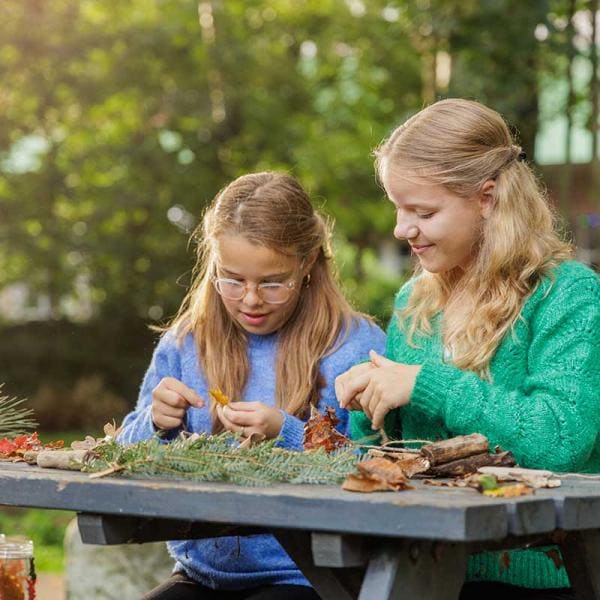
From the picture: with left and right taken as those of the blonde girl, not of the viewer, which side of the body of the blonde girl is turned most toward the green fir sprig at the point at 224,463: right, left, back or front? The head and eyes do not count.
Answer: front

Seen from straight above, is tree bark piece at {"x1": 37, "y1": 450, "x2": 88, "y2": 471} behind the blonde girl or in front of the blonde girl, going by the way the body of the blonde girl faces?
in front

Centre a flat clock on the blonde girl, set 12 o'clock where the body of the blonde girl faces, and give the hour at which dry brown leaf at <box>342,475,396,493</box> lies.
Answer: The dry brown leaf is roughly at 11 o'clock from the blonde girl.

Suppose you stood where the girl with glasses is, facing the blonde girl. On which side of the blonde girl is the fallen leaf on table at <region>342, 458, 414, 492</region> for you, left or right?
right

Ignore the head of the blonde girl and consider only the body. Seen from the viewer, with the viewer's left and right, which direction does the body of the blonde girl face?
facing the viewer and to the left of the viewer

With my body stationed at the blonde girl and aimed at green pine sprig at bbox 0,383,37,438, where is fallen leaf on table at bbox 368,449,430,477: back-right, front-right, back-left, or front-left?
front-left

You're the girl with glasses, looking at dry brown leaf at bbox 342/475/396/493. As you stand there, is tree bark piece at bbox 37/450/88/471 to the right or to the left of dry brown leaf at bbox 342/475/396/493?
right

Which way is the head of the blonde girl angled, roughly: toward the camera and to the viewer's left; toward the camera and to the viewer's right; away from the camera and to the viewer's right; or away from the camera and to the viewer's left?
toward the camera and to the viewer's left

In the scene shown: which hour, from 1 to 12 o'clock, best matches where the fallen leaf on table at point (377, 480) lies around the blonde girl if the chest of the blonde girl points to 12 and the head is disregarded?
The fallen leaf on table is roughly at 11 o'clock from the blonde girl.

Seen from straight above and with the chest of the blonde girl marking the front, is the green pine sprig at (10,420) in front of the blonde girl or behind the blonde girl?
in front

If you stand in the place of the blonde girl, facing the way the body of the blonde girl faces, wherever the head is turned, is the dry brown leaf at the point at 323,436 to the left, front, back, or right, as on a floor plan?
front
